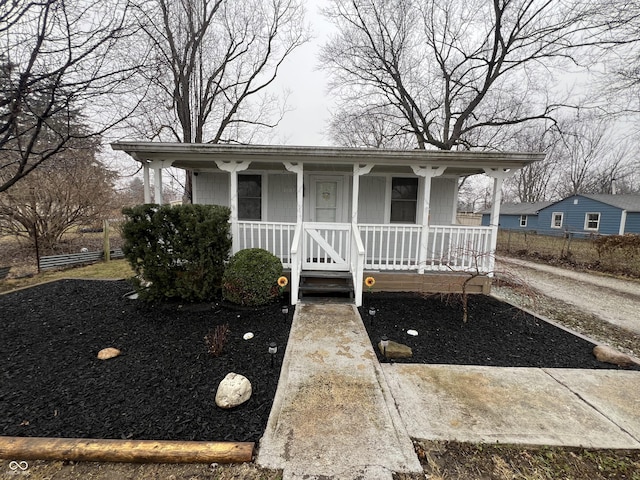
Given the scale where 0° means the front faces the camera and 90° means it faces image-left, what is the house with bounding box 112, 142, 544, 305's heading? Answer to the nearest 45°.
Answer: approximately 0°

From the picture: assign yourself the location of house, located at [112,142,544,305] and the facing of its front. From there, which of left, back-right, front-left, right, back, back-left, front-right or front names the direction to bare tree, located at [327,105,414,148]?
back

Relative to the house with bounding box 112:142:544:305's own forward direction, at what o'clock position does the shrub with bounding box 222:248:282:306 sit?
The shrub is roughly at 2 o'clock from the house.

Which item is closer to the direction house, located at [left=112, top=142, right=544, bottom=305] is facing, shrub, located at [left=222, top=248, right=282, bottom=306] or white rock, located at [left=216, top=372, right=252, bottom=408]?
the white rock

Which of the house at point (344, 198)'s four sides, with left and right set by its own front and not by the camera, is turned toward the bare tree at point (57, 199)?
right

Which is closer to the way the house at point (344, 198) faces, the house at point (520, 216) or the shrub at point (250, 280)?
the shrub

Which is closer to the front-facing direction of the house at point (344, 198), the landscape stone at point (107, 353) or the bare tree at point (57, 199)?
the landscape stone

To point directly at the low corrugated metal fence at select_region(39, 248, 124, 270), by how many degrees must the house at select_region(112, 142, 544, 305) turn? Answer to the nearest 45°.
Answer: approximately 90° to its right

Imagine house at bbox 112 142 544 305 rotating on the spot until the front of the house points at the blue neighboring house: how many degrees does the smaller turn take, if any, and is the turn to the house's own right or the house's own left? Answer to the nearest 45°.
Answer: approximately 135° to the house's own left

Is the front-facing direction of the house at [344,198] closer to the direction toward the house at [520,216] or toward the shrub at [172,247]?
the shrub

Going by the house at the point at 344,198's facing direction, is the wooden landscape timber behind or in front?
in front
